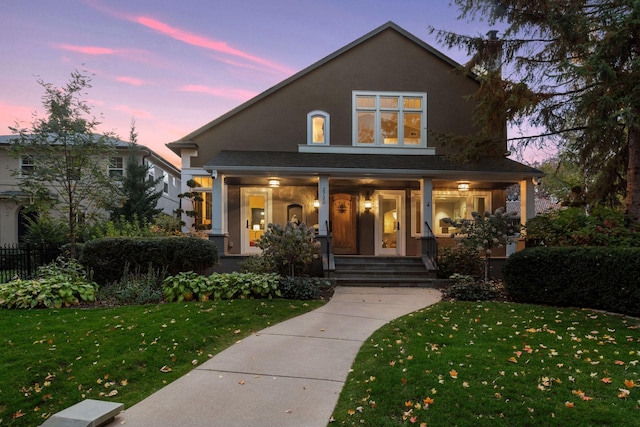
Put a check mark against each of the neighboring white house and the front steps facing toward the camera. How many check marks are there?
2

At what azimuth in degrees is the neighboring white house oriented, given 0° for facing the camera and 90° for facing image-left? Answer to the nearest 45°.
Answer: approximately 0°

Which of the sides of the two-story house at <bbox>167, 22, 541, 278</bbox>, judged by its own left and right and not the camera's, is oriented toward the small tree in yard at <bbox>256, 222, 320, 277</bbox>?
front

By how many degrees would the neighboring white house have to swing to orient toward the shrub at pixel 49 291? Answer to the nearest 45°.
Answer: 0° — it already faces it

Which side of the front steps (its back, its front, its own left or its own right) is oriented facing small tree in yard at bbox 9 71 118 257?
right

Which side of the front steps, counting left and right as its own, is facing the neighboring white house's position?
right
